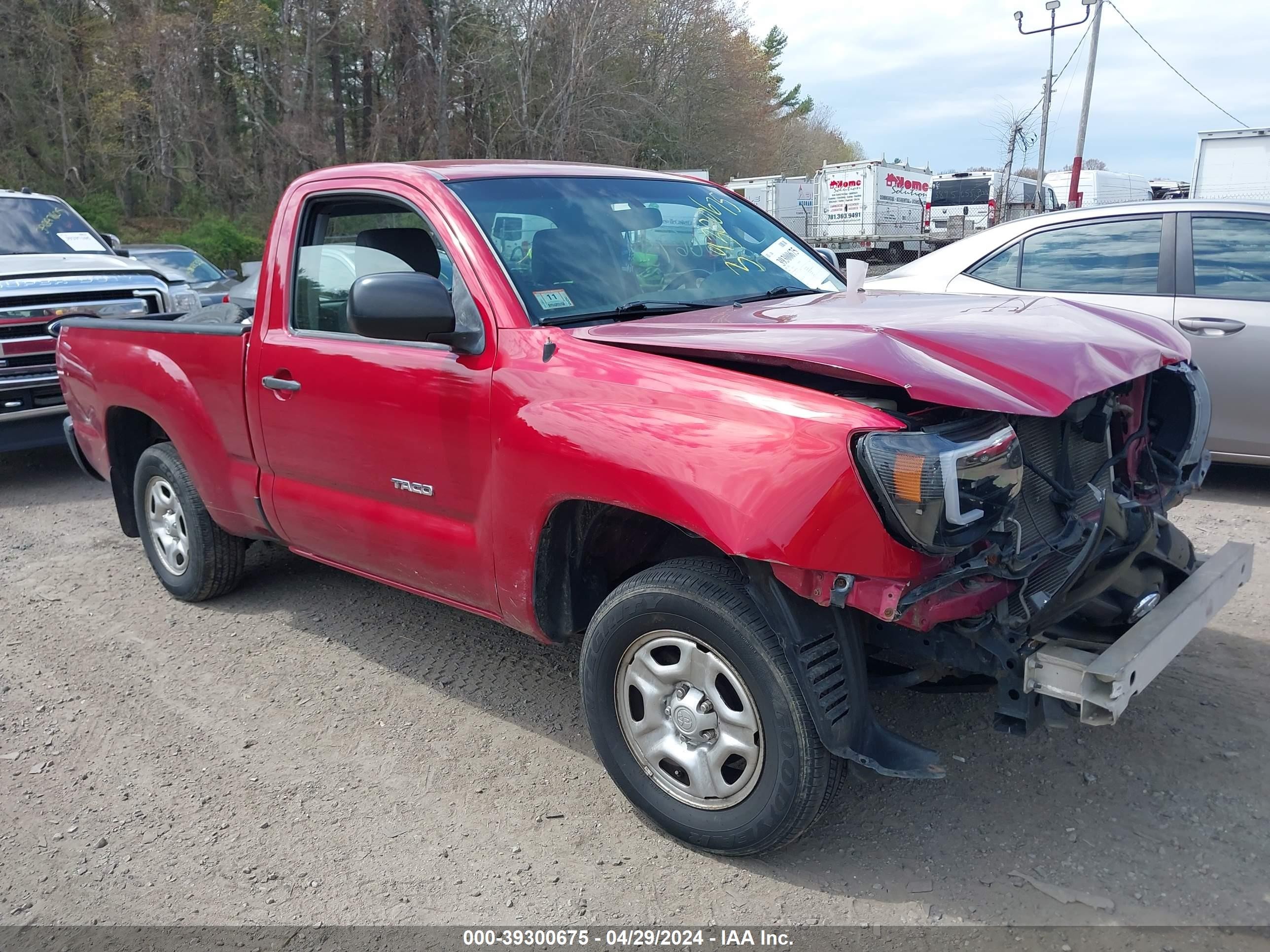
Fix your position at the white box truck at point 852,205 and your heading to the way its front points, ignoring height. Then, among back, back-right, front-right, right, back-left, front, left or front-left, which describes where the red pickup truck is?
back-right

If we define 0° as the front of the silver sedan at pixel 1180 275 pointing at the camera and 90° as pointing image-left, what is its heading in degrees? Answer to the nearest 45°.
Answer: approximately 270°

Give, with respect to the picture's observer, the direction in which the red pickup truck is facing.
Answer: facing the viewer and to the right of the viewer

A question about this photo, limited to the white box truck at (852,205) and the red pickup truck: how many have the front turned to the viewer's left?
0

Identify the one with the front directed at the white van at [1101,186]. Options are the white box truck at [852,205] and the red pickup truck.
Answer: the white box truck

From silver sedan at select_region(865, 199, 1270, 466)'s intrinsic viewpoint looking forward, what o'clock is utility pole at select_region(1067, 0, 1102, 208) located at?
The utility pole is roughly at 9 o'clock from the silver sedan.

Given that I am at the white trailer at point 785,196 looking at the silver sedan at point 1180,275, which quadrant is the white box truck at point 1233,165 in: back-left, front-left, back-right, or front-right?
front-left

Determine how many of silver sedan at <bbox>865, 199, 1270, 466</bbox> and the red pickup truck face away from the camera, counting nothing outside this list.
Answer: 0

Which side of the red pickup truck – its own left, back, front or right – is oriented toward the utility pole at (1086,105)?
left

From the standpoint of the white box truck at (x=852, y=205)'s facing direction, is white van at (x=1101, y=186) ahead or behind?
ahead
